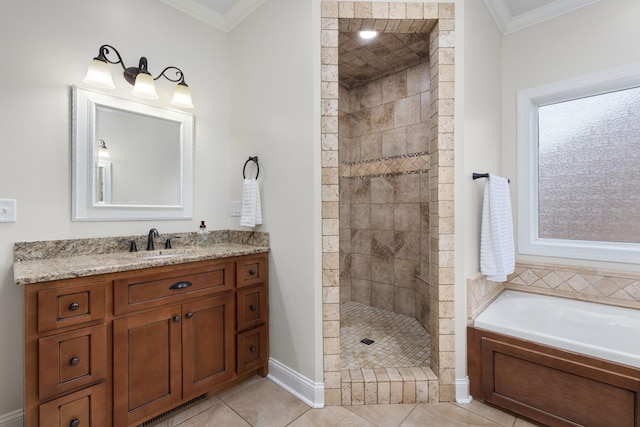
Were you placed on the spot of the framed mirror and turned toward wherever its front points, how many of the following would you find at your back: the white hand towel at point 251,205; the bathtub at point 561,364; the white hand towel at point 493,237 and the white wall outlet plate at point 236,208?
0

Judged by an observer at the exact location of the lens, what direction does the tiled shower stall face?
facing the viewer

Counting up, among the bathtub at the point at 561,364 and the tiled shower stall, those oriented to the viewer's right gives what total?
0

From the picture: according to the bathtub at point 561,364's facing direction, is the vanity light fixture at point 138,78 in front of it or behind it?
in front

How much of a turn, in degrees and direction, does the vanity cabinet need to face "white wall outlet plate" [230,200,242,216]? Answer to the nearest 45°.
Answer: approximately 90° to its left

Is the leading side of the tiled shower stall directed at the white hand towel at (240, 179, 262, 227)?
no

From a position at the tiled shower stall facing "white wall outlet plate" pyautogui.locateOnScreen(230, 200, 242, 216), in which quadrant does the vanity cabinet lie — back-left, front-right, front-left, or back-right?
front-left

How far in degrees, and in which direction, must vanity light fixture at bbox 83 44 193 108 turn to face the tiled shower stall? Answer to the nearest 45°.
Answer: approximately 45° to its left

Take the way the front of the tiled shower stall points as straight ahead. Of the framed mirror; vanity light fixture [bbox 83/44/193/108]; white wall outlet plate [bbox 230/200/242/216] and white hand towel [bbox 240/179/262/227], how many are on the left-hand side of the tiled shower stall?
0

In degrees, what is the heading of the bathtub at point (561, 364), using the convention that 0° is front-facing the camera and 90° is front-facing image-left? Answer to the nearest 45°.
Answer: approximately 45°

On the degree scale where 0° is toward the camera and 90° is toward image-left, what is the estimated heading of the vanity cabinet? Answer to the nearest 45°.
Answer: approximately 315°

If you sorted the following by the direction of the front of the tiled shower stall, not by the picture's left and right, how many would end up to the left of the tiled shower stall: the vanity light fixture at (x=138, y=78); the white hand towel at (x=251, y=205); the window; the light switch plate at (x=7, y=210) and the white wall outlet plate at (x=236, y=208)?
1

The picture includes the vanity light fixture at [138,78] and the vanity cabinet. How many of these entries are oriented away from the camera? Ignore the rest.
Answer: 0

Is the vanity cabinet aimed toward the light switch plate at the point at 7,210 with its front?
no

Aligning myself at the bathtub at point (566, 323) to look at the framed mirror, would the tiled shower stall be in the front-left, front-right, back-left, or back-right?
front-right
